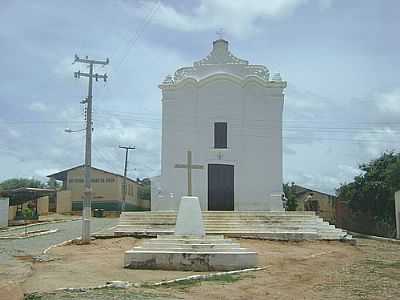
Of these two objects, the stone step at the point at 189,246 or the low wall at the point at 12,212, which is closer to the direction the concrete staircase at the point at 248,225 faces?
the stone step

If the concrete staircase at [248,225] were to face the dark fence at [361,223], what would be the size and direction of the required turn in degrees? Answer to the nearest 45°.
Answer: approximately 135° to its left

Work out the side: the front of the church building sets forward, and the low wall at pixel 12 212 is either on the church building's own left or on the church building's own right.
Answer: on the church building's own right

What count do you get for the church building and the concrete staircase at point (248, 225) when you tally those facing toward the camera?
2

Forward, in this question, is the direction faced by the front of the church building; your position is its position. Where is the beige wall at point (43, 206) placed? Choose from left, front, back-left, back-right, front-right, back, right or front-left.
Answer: back-right

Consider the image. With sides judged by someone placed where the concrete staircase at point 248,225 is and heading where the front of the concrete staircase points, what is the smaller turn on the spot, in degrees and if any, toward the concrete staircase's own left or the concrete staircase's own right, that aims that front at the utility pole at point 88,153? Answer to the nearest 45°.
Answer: approximately 90° to the concrete staircase's own right

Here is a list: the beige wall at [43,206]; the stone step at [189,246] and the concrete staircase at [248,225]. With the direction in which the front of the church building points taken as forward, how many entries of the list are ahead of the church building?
2

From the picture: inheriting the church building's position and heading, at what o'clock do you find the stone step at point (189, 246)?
The stone step is roughly at 12 o'clock from the church building.

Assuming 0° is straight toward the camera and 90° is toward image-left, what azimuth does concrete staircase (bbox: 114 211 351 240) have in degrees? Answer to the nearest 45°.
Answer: approximately 0°

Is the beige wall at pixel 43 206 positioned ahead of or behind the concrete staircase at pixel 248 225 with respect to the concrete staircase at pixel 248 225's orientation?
behind

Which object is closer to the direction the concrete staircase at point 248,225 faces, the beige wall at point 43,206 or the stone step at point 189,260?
the stone step

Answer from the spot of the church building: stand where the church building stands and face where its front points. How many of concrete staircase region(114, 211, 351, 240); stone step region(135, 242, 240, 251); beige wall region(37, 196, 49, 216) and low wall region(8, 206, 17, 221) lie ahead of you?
2
